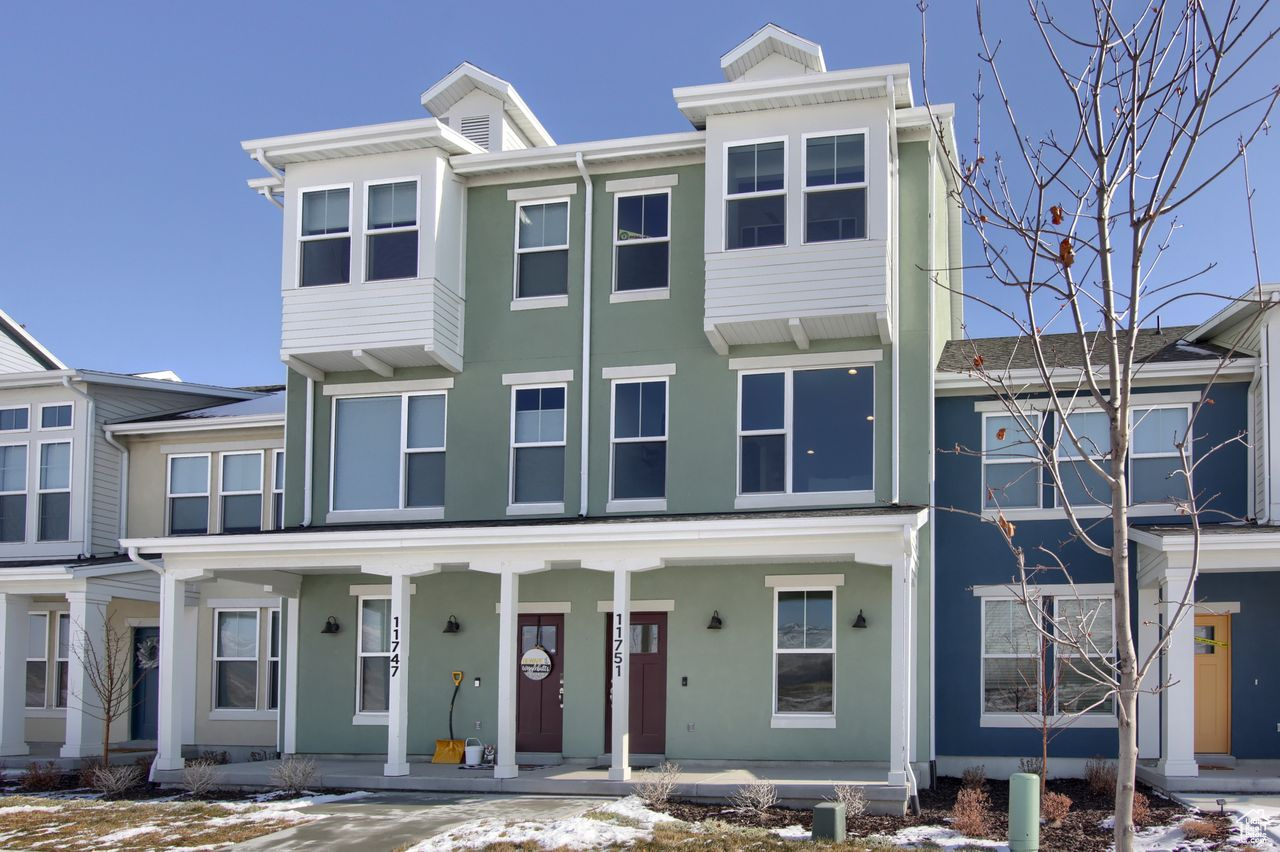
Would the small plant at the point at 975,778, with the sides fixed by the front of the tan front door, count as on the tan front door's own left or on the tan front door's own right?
on the tan front door's own right

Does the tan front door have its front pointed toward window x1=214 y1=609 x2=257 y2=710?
no

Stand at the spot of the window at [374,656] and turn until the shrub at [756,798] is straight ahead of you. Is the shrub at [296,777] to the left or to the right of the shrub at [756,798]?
right

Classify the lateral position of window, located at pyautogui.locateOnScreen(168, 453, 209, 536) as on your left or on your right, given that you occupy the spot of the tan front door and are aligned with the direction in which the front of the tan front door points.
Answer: on your right

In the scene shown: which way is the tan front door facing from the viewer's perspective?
toward the camera

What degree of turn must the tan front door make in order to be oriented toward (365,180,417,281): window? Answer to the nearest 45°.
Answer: approximately 90° to its right

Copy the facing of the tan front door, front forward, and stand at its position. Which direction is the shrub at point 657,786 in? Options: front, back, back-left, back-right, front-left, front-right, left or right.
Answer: front-right

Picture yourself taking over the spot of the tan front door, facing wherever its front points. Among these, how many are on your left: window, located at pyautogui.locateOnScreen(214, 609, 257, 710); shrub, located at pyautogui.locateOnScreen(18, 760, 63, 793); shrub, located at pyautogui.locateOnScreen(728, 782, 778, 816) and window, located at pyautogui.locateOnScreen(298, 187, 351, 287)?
0

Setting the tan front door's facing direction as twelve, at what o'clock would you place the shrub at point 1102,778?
The shrub is roughly at 1 o'clock from the tan front door.

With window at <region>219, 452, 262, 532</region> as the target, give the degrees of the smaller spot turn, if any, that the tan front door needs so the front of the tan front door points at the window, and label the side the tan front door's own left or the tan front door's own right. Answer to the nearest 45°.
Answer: approximately 90° to the tan front door's own right

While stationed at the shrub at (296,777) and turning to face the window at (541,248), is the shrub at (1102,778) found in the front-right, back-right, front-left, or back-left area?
front-right

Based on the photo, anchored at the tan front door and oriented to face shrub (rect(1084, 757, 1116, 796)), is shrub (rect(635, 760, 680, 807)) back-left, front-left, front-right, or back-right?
front-right

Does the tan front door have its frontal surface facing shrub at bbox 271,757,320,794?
no

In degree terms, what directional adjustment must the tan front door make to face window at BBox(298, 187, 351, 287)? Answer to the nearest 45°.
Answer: approximately 90° to its right
